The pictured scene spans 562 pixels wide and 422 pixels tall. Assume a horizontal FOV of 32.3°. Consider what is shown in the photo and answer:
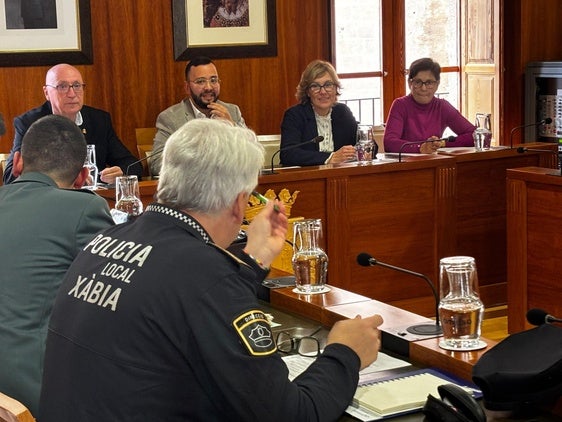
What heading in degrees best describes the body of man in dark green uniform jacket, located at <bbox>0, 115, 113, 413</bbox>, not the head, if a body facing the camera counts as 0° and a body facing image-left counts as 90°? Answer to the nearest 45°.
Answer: approximately 180°

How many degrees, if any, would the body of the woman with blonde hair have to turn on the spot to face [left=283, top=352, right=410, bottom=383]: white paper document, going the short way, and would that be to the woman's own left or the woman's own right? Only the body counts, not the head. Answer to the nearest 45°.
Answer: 0° — they already face it

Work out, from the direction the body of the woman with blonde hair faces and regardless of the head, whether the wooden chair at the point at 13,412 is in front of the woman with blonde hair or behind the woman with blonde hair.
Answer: in front

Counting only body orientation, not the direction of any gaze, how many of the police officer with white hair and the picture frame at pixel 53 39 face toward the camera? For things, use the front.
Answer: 1

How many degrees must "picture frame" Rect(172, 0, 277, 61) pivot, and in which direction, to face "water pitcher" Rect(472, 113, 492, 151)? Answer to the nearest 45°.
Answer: approximately 45° to its left

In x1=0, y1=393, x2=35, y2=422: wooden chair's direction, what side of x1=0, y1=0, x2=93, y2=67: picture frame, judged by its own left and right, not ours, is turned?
front

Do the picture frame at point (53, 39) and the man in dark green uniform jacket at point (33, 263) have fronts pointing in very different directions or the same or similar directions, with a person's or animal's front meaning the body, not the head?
very different directions

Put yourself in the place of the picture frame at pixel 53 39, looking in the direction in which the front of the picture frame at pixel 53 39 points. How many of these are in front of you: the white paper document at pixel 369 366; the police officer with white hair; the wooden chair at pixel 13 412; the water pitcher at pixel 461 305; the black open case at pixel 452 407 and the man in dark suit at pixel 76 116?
6

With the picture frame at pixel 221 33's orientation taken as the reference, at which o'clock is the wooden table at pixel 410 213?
The wooden table is roughly at 11 o'clock from the picture frame.

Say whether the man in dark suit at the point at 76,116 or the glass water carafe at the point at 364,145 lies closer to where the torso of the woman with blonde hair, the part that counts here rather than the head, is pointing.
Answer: the glass water carafe

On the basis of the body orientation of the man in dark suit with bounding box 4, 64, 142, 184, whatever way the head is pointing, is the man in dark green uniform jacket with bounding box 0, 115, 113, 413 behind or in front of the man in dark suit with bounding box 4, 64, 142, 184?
in front

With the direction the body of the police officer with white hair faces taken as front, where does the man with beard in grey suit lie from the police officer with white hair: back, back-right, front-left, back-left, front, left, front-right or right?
front-left

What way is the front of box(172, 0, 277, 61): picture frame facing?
toward the camera

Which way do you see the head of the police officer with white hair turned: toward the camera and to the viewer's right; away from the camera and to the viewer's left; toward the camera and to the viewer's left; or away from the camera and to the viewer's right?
away from the camera and to the viewer's right

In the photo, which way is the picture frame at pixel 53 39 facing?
toward the camera

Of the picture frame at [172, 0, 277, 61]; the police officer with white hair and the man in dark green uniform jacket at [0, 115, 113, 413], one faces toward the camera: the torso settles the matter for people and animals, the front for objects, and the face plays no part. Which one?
the picture frame

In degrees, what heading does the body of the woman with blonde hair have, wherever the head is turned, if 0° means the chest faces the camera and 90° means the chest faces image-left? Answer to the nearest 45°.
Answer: approximately 0°
